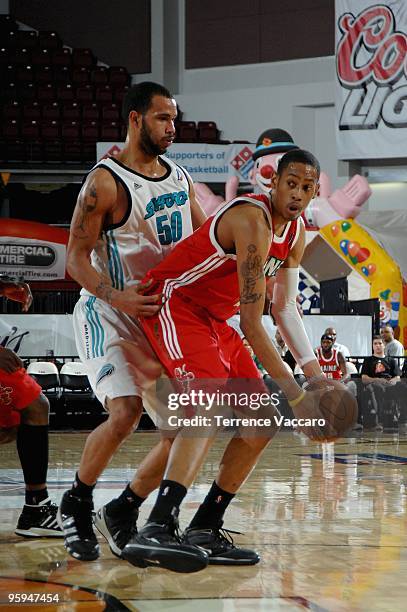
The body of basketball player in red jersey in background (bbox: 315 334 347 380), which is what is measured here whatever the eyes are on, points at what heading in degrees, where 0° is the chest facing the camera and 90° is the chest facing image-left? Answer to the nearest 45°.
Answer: approximately 0°

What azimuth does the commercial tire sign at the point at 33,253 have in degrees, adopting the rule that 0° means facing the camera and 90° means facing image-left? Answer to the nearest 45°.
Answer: approximately 0°

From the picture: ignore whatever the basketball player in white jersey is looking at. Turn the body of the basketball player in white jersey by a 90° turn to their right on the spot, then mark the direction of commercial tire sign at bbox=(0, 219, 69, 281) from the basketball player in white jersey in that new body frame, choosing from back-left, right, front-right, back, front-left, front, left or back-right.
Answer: back-right

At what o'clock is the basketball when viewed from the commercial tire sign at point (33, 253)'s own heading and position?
The basketball is roughly at 12 o'clock from the commercial tire sign.

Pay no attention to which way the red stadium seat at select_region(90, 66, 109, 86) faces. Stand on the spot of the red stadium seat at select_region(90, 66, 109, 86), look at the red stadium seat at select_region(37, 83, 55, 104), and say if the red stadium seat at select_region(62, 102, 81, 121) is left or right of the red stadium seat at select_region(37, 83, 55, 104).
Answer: left

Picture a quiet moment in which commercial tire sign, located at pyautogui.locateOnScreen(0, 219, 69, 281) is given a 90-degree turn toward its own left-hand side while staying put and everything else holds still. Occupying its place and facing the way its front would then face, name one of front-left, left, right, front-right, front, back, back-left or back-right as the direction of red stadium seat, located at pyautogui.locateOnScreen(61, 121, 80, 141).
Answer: left

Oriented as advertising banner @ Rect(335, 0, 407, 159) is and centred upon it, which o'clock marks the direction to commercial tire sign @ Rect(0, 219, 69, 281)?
The commercial tire sign is roughly at 2 o'clock from the advertising banner.

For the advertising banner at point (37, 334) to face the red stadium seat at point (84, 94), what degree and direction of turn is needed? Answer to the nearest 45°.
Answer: approximately 180°
